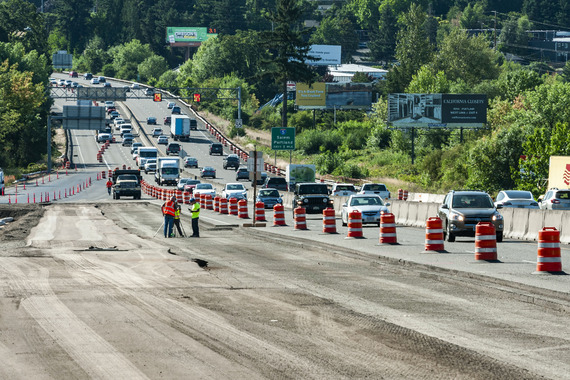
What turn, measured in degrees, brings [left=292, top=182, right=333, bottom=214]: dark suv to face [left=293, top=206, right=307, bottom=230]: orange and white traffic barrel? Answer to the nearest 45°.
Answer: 0° — it already faces it

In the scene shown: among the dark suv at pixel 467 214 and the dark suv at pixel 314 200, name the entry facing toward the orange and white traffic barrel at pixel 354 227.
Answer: the dark suv at pixel 314 200

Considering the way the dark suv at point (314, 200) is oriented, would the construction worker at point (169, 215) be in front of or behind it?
in front

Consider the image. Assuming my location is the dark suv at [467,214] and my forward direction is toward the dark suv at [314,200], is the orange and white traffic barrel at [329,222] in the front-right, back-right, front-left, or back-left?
front-left

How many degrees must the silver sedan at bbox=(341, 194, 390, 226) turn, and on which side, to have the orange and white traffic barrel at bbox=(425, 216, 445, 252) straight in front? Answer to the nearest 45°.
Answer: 0° — it already faces it

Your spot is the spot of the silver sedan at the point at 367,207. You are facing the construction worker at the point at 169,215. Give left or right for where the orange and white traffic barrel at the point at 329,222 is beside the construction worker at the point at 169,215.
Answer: left

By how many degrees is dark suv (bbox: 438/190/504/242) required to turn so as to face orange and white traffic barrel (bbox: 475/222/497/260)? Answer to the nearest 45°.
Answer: approximately 45° to its right

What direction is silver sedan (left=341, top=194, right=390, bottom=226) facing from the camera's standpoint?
toward the camera

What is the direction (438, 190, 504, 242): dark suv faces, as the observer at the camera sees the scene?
facing the viewer and to the right of the viewer

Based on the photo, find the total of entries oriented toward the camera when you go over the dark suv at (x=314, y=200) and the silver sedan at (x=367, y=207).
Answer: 2

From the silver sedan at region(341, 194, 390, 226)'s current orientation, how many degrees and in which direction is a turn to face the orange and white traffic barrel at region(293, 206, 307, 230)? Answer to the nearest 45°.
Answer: approximately 45° to its right

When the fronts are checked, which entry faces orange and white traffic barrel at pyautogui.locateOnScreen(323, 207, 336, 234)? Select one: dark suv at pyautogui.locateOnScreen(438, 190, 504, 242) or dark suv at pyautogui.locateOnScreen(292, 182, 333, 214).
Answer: dark suv at pyautogui.locateOnScreen(292, 182, 333, 214)

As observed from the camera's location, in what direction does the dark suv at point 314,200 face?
facing the viewer

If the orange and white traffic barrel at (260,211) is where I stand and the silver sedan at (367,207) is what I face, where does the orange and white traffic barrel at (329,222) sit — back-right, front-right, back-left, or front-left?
front-right

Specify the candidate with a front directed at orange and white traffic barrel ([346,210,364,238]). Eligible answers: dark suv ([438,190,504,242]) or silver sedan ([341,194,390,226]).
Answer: the silver sedan
